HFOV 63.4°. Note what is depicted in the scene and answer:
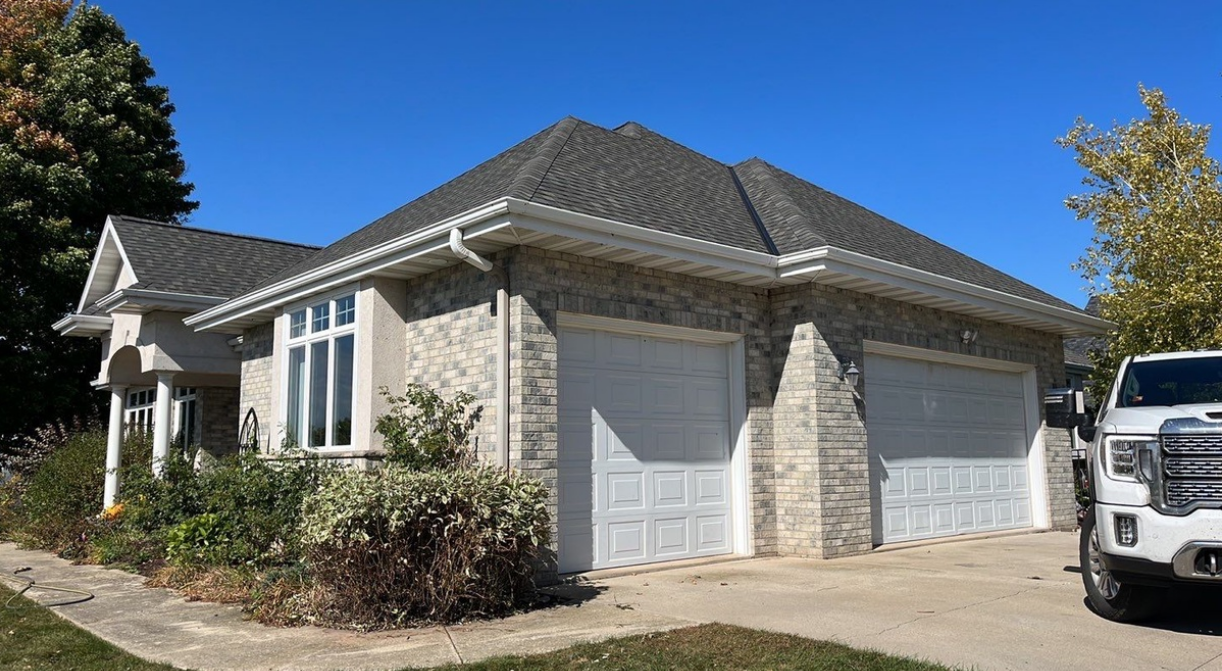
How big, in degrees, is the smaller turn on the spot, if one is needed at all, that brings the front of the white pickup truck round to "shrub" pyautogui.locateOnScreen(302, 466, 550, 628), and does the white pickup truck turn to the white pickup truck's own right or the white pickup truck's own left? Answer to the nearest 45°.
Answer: approximately 90° to the white pickup truck's own right

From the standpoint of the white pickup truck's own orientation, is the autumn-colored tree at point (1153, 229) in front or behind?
behind

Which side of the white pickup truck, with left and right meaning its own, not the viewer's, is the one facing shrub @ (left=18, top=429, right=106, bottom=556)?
right

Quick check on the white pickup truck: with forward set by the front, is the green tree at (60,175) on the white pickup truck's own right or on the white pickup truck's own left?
on the white pickup truck's own right

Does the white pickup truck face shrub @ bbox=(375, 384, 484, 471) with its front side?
no

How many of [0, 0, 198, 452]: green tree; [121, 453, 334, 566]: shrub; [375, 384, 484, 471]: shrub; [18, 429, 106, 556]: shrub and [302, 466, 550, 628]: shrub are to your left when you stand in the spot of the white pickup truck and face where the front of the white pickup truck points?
0

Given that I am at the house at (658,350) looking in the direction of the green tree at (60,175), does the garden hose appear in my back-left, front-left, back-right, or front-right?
front-left

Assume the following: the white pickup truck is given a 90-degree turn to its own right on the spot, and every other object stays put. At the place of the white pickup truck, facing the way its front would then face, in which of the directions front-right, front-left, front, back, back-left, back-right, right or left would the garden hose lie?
front

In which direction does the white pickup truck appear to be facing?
toward the camera

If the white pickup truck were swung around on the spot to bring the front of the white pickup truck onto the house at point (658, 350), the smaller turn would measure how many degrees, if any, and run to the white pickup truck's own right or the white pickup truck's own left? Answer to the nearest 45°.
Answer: approximately 135° to the white pickup truck's own right

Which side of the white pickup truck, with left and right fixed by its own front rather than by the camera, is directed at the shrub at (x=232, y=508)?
right

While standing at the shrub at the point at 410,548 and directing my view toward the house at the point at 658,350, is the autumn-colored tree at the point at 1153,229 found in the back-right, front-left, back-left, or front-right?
front-right

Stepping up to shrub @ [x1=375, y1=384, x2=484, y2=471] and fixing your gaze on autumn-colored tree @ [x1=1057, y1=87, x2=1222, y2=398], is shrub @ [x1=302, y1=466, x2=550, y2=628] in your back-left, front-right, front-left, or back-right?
back-right
